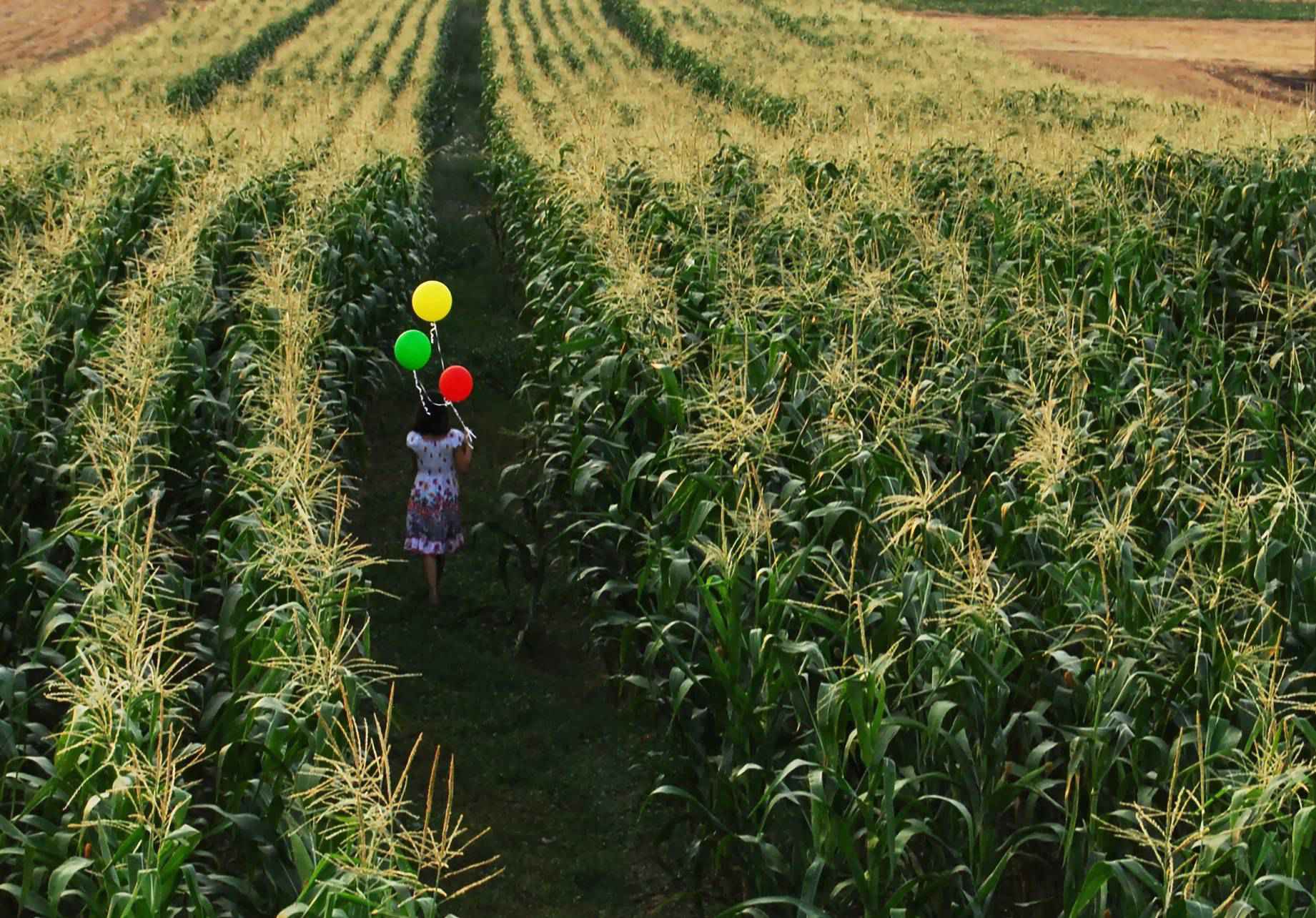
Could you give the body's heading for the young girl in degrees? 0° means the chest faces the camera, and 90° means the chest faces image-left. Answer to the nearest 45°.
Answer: approximately 180°

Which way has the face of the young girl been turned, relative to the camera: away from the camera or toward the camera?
away from the camera
